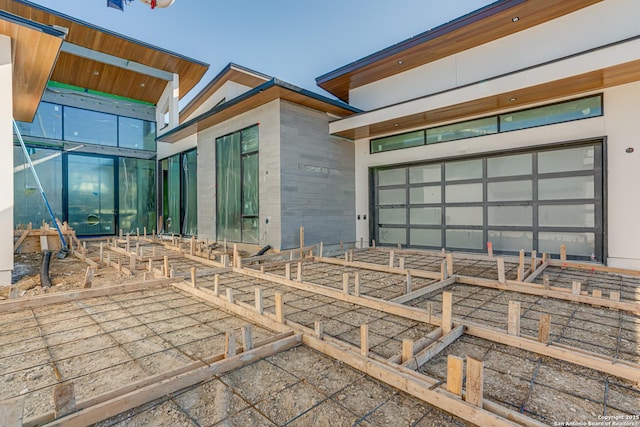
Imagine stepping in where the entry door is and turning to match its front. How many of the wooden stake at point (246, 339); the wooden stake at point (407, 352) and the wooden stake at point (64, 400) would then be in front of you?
3

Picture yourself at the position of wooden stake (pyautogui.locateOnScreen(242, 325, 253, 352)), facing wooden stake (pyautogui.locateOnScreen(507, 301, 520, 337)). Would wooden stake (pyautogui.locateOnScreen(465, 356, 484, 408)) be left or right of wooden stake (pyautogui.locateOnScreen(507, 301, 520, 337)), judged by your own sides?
right

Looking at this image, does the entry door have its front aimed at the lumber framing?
yes

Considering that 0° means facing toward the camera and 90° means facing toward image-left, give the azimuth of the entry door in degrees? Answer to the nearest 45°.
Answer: approximately 0°

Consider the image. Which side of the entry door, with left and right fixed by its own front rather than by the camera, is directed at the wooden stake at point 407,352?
front

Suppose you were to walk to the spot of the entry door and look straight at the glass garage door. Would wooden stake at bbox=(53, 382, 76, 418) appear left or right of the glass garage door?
right

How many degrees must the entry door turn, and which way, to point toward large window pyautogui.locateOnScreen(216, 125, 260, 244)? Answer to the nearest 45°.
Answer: approximately 45° to its left

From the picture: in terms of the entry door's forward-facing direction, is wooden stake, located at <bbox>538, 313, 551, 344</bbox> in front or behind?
in front

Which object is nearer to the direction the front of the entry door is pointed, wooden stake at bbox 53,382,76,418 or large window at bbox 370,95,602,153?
the wooden stake

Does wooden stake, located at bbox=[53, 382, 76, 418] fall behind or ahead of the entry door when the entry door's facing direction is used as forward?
ahead

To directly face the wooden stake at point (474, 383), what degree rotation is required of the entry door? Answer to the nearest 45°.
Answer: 0° — it already faces it
